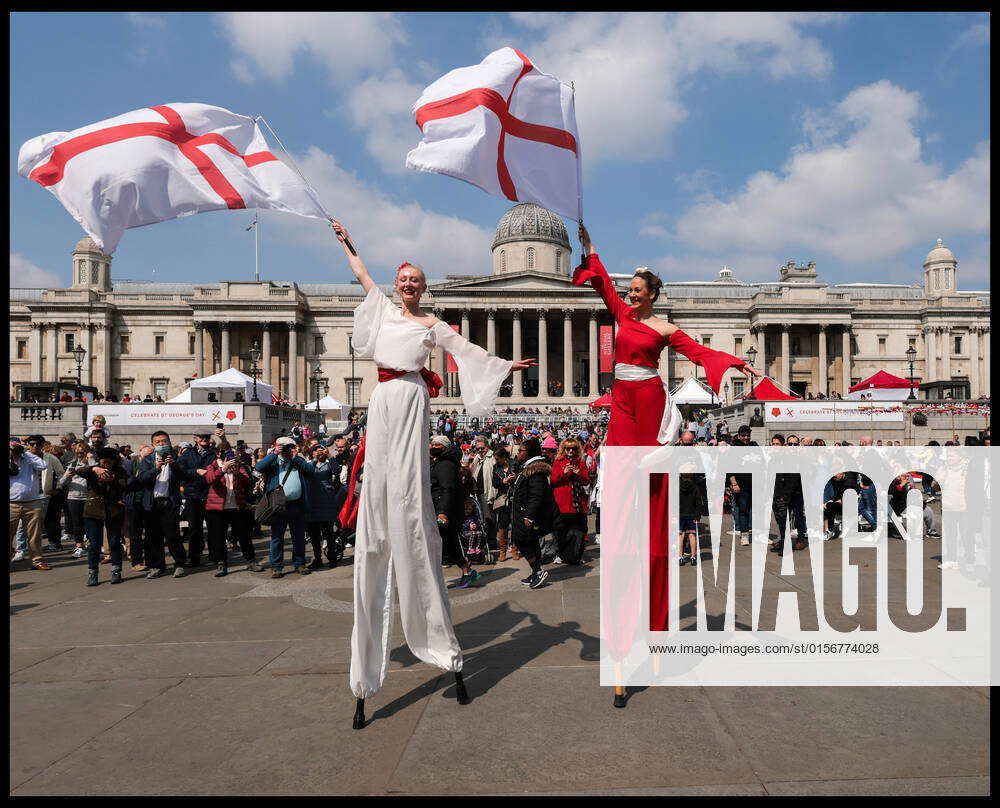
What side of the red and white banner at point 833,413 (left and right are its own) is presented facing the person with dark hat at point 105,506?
front

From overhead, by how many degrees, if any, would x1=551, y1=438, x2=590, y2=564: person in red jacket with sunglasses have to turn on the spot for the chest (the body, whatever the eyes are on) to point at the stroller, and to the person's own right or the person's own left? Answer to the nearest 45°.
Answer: approximately 90° to the person's own right

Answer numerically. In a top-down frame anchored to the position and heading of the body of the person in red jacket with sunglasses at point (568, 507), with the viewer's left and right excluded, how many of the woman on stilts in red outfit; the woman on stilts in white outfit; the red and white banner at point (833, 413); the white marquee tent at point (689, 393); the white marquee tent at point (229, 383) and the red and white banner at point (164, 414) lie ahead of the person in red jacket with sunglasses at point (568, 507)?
2

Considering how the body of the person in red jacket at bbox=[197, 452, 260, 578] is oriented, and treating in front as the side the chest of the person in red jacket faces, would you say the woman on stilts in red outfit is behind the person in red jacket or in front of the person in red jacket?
in front

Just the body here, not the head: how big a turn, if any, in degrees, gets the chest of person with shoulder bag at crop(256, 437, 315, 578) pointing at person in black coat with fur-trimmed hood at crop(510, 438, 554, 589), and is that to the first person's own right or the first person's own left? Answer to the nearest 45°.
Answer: approximately 45° to the first person's own left

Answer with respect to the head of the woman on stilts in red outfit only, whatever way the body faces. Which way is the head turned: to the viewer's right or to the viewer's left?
to the viewer's left

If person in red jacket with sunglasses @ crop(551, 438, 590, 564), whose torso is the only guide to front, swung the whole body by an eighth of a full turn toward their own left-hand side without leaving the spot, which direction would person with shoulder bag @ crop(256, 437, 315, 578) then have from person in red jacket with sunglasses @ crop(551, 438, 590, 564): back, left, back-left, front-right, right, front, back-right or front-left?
back-right

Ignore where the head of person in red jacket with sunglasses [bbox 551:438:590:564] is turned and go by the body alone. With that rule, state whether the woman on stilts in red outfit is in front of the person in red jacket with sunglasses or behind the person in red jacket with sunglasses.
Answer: in front

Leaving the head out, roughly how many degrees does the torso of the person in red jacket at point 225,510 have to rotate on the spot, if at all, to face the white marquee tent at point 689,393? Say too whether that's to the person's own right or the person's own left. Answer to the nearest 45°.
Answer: approximately 135° to the person's own left

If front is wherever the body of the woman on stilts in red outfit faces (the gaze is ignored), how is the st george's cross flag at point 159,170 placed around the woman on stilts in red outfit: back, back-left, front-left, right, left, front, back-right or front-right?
front-right
